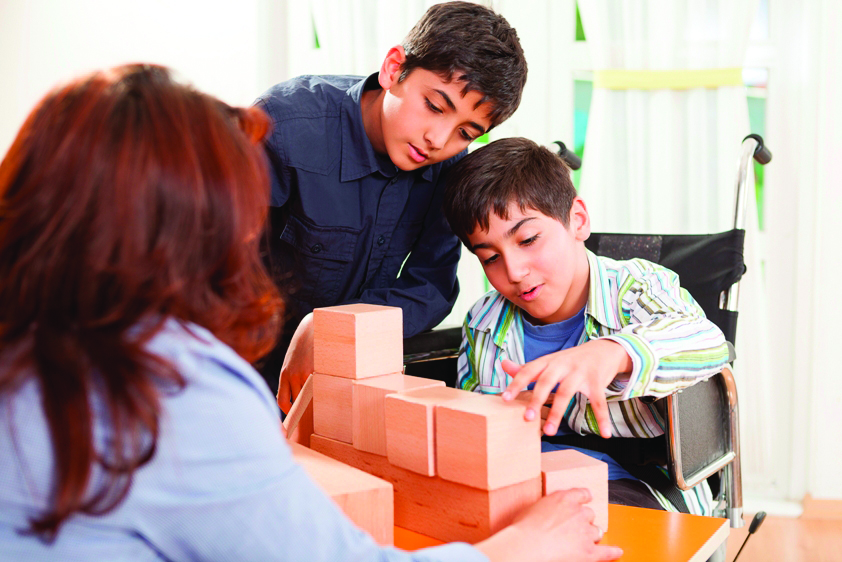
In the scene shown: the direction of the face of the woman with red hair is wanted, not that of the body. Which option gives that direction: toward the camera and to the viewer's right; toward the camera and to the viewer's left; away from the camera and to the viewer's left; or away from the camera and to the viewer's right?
away from the camera and to the viewer's right

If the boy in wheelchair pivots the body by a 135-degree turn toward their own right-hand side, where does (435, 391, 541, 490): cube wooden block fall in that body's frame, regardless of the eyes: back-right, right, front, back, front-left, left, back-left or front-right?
back

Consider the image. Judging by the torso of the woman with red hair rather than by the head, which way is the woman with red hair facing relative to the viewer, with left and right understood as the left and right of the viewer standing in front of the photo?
facing away from the viewer and to the right of the viewer

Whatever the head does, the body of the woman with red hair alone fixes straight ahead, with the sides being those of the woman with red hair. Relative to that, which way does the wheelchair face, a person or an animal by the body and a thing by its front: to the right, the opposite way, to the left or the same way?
the opposite way

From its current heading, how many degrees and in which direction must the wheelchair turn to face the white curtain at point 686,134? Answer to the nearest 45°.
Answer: approximately 135° to its right

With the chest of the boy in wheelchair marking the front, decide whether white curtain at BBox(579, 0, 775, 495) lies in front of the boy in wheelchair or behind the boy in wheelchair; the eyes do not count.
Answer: behind

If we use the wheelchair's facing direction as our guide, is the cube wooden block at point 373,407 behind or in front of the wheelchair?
in front

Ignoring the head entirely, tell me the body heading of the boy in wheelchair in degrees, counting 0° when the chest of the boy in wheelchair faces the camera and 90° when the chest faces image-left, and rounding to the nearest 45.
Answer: approximately 45°

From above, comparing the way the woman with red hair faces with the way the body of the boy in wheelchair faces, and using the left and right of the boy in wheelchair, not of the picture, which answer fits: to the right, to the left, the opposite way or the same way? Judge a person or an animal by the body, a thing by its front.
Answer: the opposite way

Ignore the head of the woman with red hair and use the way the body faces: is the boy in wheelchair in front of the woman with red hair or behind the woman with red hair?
in front

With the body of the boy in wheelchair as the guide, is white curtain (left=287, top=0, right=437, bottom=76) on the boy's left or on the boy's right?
on the boy's right

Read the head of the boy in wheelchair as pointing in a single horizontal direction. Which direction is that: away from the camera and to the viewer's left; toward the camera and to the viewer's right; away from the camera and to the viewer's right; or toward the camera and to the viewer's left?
toward the camera and to the viewer's left
